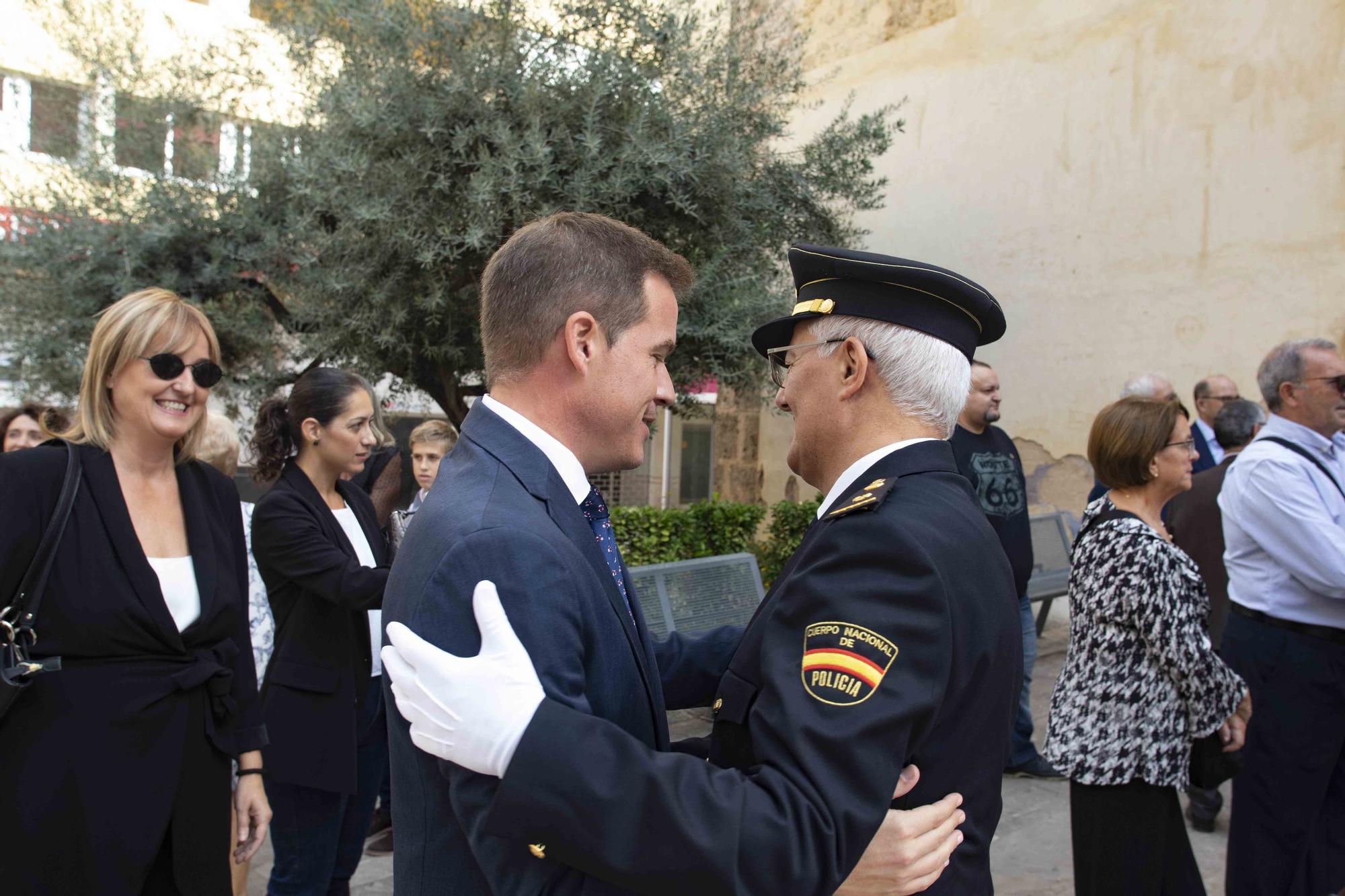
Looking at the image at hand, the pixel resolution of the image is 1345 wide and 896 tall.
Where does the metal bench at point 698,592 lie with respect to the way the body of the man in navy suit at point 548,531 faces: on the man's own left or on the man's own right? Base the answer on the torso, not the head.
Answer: on the man's own left

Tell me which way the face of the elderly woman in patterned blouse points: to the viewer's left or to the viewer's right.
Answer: to the viewer's right

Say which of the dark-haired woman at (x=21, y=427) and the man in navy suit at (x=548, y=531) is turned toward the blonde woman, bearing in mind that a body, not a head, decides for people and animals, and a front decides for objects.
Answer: the dark-haired woman

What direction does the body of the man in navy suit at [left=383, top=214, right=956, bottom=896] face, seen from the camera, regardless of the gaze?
to the viewer's right

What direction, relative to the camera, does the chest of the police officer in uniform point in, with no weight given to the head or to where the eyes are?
to the viewer's left

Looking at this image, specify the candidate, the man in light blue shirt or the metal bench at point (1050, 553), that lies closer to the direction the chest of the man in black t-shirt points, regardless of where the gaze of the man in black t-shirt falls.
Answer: the man in light blue shirt

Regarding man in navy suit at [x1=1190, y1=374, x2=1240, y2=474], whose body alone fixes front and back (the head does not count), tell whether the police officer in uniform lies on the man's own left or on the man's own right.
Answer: on the man's own right

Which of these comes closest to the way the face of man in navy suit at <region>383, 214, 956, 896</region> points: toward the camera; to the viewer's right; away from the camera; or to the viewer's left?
to the viewer's right
